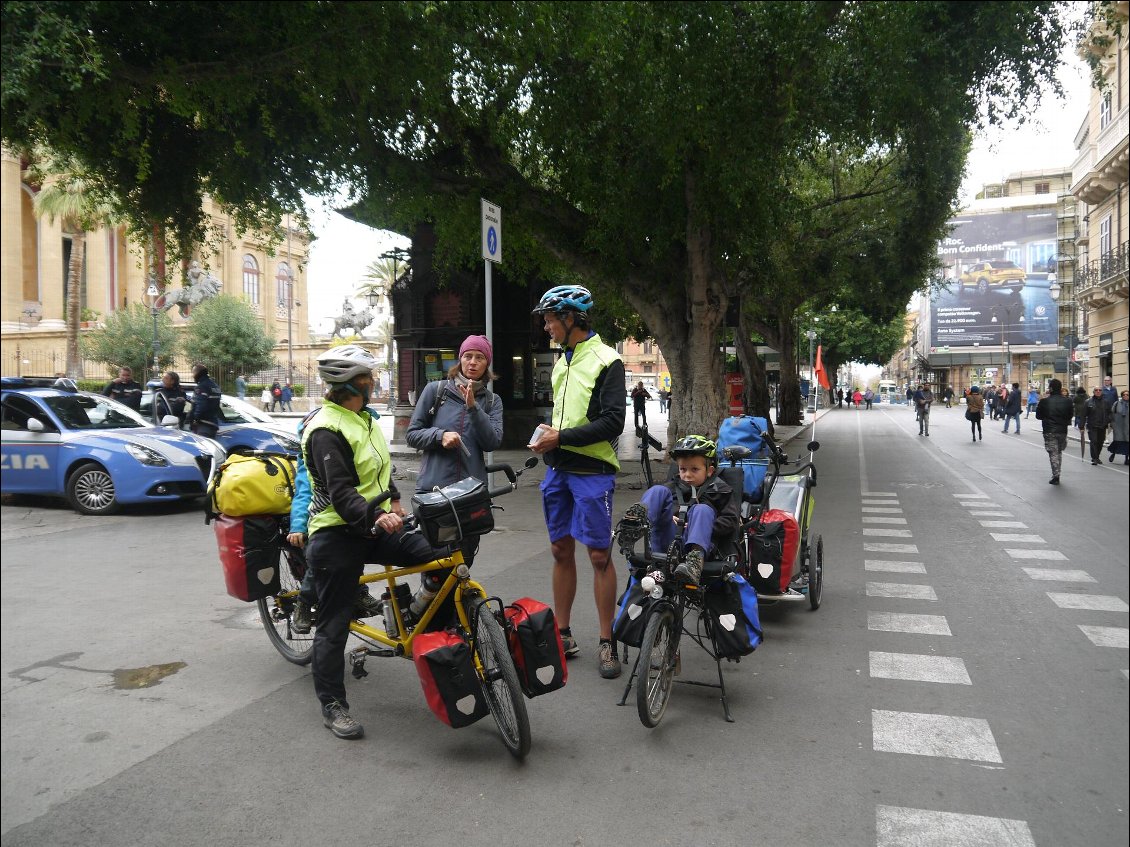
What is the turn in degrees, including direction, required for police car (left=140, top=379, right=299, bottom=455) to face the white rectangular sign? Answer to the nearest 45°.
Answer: approximately 45° to its right

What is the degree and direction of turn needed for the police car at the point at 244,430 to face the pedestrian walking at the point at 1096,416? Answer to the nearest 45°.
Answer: approximately 45° to its left

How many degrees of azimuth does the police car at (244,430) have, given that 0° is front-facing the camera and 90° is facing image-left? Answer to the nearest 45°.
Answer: approximately 315°

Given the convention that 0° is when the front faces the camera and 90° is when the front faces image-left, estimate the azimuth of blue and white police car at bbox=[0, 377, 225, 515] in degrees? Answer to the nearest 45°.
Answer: approximately 315°

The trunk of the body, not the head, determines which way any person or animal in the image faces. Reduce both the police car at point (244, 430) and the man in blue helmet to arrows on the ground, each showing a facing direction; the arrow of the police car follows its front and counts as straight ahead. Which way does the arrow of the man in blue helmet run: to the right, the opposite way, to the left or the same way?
to the right

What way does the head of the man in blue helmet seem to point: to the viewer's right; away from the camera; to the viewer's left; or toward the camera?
to the viewer's left

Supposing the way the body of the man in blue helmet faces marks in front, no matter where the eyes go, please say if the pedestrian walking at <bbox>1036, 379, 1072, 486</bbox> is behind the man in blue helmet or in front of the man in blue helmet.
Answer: behind

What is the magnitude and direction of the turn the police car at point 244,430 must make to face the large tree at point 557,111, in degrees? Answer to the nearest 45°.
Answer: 0° — it already faces it

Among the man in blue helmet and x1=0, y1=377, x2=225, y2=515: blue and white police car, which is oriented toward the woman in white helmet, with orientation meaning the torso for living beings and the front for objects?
the man in blue helmet

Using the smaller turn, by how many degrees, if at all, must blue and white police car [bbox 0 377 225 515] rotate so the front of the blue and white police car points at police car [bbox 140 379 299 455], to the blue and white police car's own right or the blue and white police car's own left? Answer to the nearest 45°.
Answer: approximately 135° to the blue and white police car's own left
